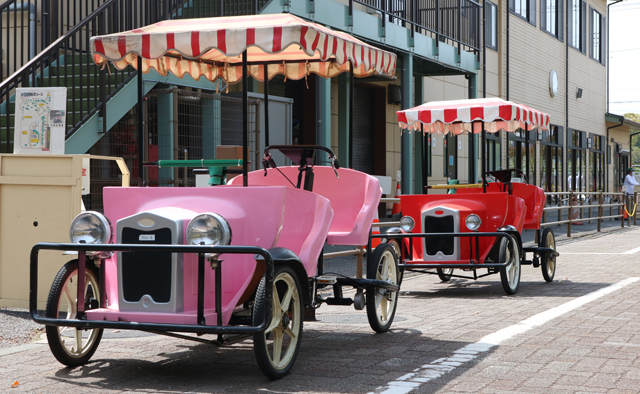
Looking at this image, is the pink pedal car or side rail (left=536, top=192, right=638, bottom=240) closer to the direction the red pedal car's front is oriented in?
the pink pedal car

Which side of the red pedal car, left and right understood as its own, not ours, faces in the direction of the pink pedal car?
front

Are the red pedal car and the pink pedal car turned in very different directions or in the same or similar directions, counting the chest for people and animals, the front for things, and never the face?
same or similar directions

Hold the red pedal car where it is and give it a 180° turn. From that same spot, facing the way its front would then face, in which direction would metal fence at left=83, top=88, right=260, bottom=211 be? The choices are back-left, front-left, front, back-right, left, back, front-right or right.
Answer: left

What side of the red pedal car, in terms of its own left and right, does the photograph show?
front

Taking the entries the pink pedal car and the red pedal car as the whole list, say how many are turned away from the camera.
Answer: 0

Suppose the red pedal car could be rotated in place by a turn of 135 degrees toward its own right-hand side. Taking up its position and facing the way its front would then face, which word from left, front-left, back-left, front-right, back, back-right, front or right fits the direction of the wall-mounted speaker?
front-right

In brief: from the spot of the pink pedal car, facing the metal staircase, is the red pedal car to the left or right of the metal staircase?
right

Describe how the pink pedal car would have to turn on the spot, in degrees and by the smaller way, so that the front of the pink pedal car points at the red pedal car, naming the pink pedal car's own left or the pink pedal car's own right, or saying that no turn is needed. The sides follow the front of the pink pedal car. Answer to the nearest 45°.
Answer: approximately 180°

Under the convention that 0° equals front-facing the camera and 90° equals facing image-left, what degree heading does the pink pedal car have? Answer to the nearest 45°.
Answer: approximately 45°

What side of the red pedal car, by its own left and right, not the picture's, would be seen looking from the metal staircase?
right

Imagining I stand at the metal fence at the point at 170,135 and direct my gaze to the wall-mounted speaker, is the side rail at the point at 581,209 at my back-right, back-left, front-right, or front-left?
front-right

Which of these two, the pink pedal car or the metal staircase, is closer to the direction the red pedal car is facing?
the pink pedal car

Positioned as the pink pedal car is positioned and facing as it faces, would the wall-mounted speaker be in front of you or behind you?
behind
